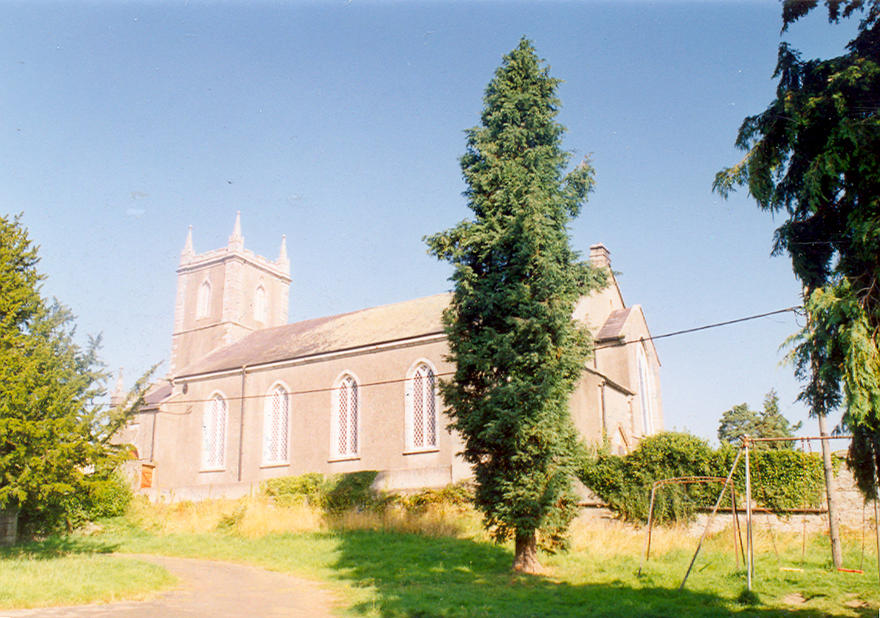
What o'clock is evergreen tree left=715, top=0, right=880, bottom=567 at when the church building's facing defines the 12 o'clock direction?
The evergreen tree is roughly at 7 o'clock from the church building.

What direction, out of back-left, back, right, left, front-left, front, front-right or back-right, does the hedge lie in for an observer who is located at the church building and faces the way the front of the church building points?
back

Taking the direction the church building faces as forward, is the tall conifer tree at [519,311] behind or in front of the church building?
behind

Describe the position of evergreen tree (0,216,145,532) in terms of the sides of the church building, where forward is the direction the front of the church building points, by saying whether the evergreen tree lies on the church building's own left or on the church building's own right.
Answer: on the church building's own left

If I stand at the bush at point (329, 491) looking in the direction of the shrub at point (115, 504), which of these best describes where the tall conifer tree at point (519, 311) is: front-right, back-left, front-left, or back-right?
back-left
